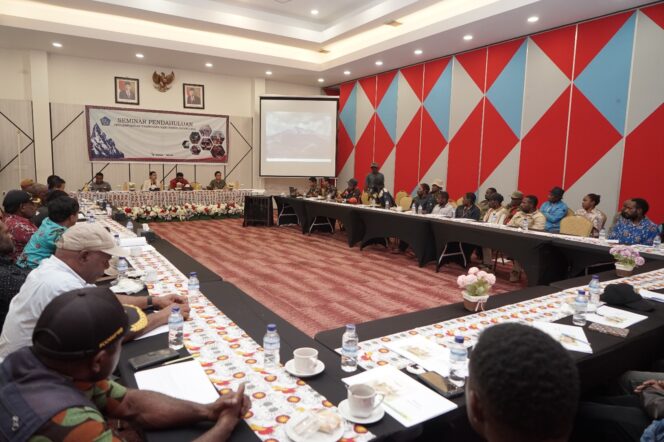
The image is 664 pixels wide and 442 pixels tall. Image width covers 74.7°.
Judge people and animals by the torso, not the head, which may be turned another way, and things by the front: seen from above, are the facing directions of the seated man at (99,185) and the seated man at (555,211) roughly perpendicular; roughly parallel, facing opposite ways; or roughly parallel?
roughly perpendicular

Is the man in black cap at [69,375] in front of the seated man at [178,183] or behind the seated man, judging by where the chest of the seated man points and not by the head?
in front

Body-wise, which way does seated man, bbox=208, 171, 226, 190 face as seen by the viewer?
toward the camera

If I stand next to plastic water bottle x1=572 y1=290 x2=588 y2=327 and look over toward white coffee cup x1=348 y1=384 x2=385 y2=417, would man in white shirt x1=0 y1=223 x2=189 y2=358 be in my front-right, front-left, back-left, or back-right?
front-right

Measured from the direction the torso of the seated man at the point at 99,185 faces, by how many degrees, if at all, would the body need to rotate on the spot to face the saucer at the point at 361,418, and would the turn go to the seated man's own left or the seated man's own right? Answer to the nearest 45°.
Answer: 0° — they already face it

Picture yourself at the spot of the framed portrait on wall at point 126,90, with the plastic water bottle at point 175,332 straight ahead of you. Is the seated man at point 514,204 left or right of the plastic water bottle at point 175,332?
left

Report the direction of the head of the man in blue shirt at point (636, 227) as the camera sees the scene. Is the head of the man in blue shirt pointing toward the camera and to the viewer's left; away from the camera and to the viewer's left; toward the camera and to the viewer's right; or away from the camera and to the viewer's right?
toward the camera and to the viewer's left

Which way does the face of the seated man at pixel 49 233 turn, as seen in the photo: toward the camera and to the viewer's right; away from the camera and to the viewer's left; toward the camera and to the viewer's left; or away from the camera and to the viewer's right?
away from the camera and to the viewer's right

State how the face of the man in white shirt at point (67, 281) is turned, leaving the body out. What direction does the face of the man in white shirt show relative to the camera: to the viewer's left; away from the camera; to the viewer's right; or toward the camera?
to the viewer's right

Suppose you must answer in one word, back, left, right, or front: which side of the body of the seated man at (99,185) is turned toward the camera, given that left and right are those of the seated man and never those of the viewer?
front

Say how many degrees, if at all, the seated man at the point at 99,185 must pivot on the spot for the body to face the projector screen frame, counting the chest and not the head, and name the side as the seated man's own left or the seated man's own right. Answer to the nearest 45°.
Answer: approximately 90° to the seated man's own left

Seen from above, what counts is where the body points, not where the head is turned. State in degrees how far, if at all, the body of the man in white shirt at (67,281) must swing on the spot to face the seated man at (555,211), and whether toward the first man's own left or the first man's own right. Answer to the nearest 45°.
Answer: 0° — they already face them

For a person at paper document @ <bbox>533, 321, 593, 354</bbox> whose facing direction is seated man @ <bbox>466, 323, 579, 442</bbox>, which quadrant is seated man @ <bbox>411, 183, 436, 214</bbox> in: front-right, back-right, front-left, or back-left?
back-right

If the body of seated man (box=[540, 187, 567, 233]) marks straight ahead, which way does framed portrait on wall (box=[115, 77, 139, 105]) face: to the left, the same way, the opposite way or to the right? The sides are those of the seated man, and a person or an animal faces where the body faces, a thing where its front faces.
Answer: to the left

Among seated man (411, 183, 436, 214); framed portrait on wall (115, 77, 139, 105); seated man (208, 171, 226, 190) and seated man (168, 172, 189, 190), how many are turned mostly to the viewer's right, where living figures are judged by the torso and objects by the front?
0
